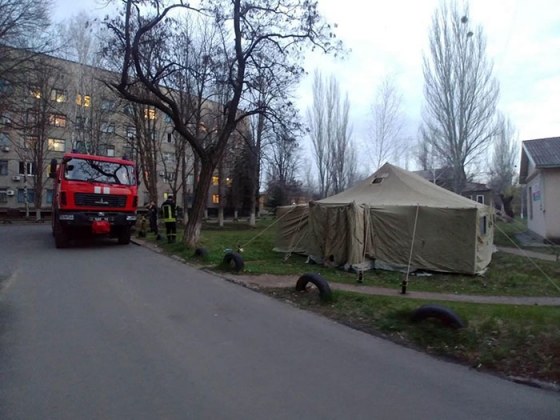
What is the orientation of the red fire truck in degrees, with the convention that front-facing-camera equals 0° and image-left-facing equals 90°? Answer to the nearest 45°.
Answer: approximately 0°

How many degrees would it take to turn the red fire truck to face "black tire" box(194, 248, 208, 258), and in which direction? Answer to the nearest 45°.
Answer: approximately 45° to its left

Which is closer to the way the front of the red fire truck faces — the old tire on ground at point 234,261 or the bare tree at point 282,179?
the old tire on ground

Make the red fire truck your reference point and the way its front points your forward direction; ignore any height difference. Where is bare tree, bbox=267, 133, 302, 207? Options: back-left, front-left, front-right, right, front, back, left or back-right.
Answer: back-left

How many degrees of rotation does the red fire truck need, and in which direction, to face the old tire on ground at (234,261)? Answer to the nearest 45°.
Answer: approximately 45° to its left

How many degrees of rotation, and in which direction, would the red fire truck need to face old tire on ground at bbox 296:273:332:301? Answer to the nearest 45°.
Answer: approximately 45° to its left

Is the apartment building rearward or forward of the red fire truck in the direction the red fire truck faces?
rearward

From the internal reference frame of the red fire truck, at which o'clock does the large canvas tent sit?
The large canvas tent is roughly at 10 o'clock from the red fire truck.
